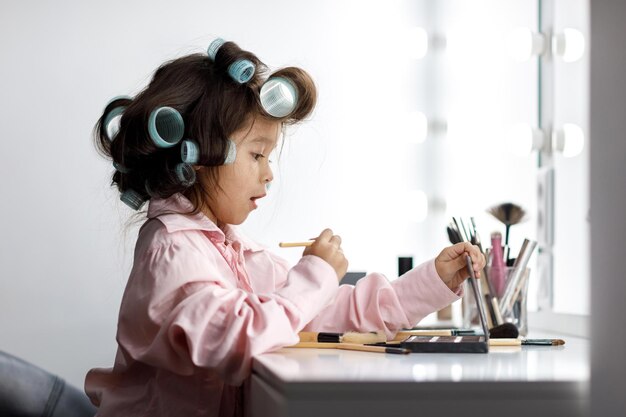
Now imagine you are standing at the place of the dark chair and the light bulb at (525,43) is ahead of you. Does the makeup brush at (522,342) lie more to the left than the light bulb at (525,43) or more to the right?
right

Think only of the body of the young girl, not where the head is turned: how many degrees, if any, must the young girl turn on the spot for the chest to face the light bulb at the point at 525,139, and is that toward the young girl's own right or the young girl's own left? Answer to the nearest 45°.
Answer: approximately 45° to the young girl's own left

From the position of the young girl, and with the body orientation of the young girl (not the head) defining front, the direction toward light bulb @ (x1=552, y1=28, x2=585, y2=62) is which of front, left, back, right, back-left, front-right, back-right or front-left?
front-left

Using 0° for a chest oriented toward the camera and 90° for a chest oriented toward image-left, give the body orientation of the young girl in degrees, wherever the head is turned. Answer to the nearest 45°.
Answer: approximately 270°

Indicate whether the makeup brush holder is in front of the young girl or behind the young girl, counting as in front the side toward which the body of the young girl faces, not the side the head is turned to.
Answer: in front

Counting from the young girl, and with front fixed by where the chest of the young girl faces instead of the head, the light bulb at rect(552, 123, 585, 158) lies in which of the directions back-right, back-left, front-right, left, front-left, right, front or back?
front-left

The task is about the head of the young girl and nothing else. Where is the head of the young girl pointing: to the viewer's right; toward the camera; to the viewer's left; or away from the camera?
to the viewer's right

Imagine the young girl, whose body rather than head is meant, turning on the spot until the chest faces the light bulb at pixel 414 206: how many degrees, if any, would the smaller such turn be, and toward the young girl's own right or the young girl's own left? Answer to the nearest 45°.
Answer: approximately 45° to the young girl's own left

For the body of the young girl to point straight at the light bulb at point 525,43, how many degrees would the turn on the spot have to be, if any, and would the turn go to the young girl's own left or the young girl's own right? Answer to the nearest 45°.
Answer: approximately 45° to the young girl's own left
